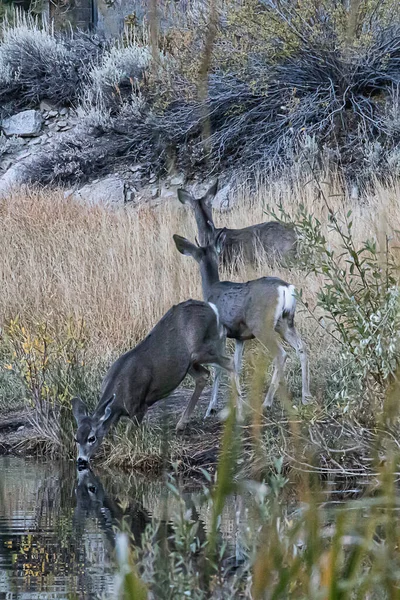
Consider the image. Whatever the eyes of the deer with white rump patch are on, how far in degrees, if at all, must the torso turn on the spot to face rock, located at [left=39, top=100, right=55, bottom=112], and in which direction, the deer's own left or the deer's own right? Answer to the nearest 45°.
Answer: approximately 45° to the deer's own right

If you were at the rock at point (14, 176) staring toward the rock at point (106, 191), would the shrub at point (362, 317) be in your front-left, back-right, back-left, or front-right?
front-right

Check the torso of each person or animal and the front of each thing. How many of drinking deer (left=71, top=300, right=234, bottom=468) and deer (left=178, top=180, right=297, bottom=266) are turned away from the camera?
0

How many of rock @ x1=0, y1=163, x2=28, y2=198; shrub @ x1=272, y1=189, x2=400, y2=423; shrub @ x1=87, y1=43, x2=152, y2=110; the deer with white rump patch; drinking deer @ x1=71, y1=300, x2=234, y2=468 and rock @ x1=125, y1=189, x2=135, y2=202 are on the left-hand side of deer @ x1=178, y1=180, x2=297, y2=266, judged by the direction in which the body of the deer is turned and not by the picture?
3

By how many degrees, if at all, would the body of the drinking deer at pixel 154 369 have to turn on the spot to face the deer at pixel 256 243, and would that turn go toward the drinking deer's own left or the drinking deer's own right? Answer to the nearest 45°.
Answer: approximately 135° to the drinking deer's own right

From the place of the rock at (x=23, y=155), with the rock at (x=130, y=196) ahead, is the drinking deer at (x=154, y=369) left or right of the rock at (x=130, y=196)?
right

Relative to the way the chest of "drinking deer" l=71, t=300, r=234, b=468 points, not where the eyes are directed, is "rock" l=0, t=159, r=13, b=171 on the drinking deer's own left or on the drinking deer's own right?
on the drinking deer's own right

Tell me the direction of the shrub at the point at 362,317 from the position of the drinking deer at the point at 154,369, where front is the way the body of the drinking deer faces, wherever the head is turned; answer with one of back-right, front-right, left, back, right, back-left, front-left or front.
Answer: back

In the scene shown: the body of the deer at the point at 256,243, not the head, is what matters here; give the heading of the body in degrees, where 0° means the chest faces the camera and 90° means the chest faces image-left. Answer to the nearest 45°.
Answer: approximately 90°

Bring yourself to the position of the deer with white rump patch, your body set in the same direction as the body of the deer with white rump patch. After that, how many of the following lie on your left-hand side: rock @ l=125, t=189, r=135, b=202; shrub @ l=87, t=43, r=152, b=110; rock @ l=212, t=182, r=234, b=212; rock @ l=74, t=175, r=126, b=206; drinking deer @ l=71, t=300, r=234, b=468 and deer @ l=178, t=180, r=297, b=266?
1

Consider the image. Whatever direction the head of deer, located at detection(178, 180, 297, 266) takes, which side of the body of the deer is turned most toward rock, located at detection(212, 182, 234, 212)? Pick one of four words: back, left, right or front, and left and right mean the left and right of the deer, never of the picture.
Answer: right

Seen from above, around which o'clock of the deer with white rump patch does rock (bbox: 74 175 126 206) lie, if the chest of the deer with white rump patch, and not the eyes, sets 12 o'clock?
The rock is roughly at 1 o'clock from the deer with white rump patch.

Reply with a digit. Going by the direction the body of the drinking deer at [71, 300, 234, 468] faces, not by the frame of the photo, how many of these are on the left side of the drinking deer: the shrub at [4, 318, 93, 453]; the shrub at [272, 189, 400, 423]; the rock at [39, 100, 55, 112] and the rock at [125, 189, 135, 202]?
0

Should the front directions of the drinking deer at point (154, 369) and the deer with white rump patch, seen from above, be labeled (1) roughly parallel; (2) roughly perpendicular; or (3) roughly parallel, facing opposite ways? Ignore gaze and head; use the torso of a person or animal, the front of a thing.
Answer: roughly perpendicular
